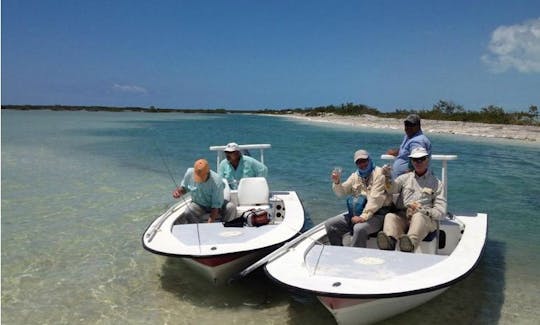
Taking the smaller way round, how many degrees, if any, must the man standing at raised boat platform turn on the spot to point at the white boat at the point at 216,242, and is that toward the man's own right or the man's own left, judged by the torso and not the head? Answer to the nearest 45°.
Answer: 0° — they already face it

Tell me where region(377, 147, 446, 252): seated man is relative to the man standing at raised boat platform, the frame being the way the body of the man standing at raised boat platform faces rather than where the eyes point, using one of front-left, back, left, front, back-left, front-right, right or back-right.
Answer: front-left

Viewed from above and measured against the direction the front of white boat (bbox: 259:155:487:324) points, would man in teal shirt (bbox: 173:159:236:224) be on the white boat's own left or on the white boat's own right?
on the white boat's own right

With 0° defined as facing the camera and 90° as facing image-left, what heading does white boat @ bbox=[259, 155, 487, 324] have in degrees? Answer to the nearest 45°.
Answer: approximately 45°

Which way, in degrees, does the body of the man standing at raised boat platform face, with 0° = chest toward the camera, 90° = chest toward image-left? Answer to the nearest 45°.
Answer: approximately 45°

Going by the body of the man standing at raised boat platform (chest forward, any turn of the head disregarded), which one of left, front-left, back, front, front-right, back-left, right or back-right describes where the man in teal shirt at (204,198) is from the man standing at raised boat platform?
front-right

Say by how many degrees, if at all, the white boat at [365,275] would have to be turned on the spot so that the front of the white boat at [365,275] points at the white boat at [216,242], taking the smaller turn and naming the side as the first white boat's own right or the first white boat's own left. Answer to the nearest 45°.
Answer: approximately 90° to the first white boat's own right
